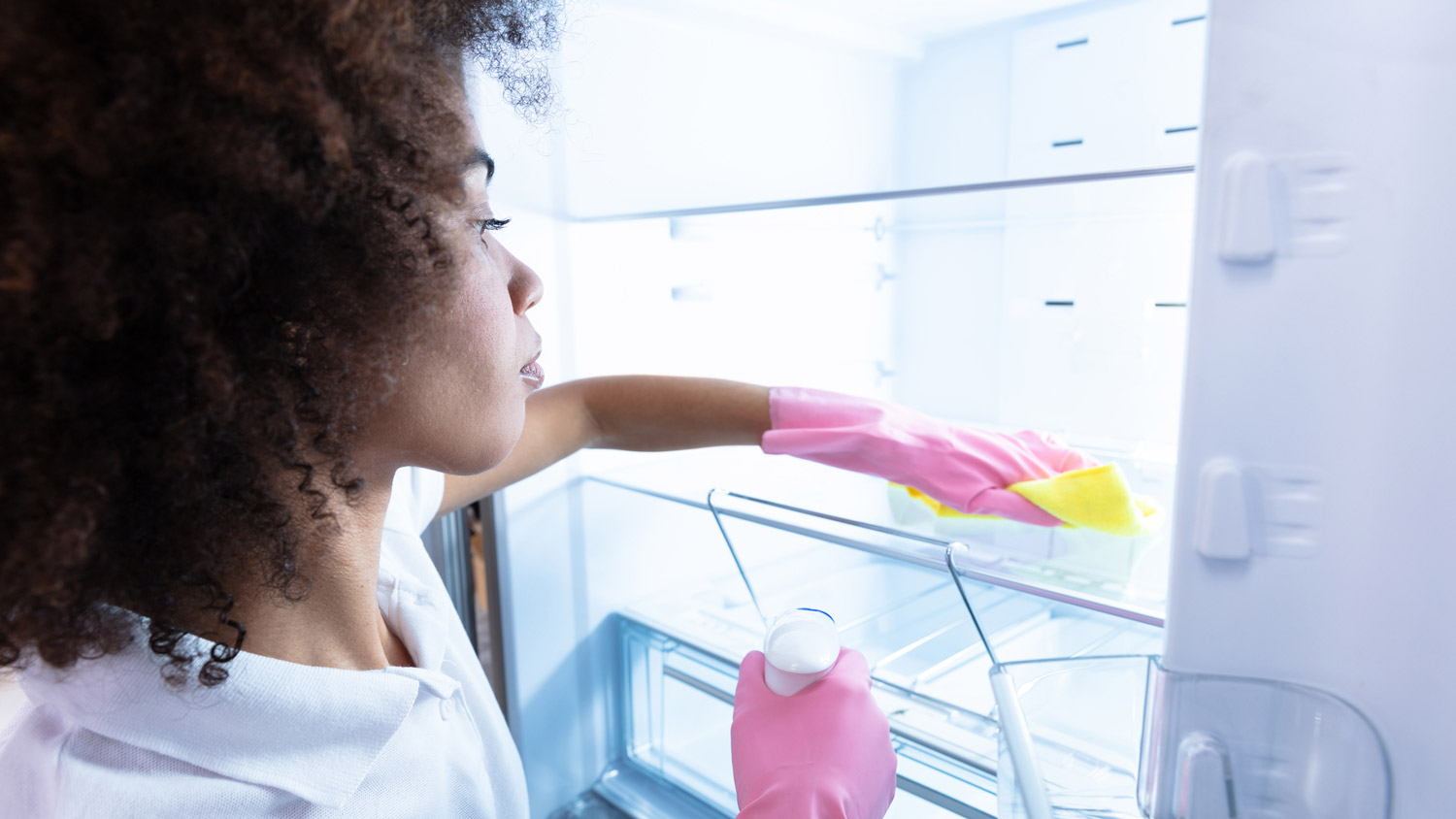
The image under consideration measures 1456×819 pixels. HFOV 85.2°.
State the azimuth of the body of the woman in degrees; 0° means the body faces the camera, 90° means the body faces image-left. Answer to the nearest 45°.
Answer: approximately 270°
